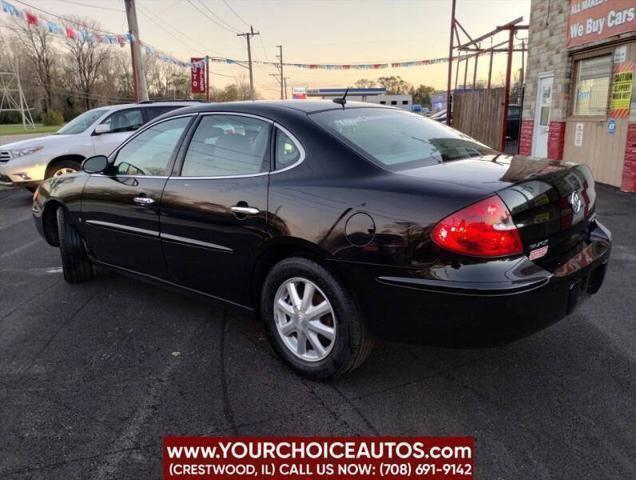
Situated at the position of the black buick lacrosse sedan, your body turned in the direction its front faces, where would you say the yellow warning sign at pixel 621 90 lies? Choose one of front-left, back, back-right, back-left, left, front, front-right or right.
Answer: right

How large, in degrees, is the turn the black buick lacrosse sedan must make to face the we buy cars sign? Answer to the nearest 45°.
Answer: approximately 90° to its right

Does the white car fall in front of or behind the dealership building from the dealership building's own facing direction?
in front

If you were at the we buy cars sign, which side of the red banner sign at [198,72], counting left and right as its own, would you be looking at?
front

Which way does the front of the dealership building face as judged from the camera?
facing the viewer and to the left of the viewer

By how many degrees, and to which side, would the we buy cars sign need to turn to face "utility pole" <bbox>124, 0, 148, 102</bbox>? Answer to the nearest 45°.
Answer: approximately 45° to its right

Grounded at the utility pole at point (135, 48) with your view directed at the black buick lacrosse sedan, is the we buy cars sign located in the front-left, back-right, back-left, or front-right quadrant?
front-left

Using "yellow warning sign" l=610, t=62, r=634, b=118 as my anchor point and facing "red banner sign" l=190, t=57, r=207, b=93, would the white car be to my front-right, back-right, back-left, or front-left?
front-left

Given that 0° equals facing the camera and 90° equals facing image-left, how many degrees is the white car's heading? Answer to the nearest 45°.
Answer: approximately 45°

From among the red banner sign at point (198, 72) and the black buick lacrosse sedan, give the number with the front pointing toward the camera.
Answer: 1

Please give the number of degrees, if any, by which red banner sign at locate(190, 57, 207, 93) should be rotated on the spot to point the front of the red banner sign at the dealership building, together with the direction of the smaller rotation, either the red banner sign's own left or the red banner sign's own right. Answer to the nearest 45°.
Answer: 0° — it already faces it

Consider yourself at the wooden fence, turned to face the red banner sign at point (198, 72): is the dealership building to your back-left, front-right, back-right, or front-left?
back-left

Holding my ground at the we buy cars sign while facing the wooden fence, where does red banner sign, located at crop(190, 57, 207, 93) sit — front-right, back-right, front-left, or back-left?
front-left

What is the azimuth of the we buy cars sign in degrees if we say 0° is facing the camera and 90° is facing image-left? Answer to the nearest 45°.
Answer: approximately 45°

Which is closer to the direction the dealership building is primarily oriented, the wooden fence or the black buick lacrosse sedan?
the black buick lacrosse sedan

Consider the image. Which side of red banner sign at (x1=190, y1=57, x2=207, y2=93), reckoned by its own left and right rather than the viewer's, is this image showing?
front

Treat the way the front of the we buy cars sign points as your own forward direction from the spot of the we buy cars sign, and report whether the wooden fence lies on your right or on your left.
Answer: on your right

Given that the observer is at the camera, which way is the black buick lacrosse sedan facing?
facing away from the viewer and to the left of the viewer

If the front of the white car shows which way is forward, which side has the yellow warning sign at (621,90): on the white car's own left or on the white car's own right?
on the white car's own left
